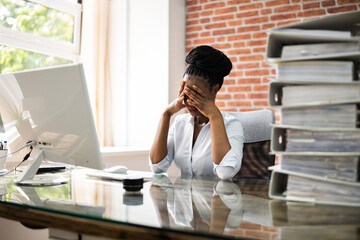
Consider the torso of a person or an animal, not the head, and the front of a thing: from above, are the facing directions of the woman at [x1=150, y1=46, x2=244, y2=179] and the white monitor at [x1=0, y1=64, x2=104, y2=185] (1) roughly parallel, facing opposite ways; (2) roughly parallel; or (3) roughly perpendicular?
roughly parallel, facing opposite ways

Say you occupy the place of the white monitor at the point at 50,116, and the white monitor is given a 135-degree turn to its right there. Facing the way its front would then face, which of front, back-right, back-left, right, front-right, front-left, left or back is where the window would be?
back

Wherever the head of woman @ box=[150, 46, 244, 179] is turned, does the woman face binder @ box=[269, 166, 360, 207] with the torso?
no

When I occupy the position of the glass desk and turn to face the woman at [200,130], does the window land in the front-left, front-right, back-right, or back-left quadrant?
front-left

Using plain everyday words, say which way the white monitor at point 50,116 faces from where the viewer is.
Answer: facing away from the viewer and to the right of the viewer

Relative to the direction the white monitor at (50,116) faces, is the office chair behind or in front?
in front

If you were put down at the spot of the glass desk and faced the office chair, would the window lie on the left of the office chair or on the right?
left

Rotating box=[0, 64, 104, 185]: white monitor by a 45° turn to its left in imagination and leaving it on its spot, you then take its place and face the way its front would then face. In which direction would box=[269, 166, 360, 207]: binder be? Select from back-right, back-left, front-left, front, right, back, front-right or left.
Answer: back-right

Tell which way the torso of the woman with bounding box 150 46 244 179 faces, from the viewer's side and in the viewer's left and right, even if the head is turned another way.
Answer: facing the viewer and to the left of the viewer

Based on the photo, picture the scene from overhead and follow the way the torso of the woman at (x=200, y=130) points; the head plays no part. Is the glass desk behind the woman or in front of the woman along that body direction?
in front

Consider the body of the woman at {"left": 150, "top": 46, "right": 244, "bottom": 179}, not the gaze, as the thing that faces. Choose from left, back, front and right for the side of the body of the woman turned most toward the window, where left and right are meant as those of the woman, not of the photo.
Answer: right
